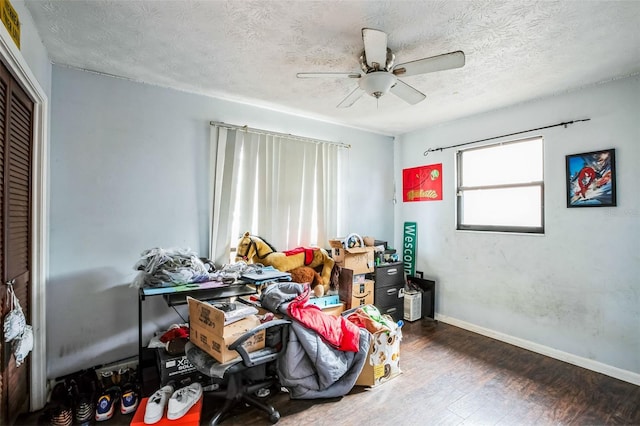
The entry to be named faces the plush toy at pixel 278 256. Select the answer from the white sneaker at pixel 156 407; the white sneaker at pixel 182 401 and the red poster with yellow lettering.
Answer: the red poster with yellow lettering

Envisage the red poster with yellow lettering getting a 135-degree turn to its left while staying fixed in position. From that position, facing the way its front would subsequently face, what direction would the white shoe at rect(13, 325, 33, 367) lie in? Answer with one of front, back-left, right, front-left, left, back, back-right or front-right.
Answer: back-right

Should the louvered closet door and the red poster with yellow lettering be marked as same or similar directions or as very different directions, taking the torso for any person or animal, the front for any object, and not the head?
very different directions

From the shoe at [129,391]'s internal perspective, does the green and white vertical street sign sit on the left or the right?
on its left

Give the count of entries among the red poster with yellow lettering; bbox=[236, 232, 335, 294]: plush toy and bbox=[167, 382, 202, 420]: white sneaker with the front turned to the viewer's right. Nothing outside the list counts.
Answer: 0

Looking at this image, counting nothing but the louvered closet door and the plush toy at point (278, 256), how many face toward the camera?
0

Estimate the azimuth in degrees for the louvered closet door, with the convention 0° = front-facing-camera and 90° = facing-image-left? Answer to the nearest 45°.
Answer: approximately 270°

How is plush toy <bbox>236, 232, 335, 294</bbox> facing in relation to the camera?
to the viewer's left

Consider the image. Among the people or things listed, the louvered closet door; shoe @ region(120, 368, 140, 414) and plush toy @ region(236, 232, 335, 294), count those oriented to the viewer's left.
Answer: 1

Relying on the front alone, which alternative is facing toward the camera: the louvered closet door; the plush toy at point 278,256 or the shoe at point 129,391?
the shoe

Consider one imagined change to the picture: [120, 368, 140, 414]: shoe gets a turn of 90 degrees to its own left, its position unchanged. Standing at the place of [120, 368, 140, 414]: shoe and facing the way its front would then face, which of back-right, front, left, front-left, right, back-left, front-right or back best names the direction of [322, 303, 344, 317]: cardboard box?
front

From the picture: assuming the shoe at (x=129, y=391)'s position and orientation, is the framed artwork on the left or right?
on its left

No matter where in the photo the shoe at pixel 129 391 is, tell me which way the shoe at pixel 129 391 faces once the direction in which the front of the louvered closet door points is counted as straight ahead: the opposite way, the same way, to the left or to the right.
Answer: to the right

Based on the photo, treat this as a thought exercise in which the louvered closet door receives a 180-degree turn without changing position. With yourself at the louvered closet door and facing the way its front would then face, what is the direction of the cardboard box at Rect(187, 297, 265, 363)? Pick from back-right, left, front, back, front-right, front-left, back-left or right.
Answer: back-left
